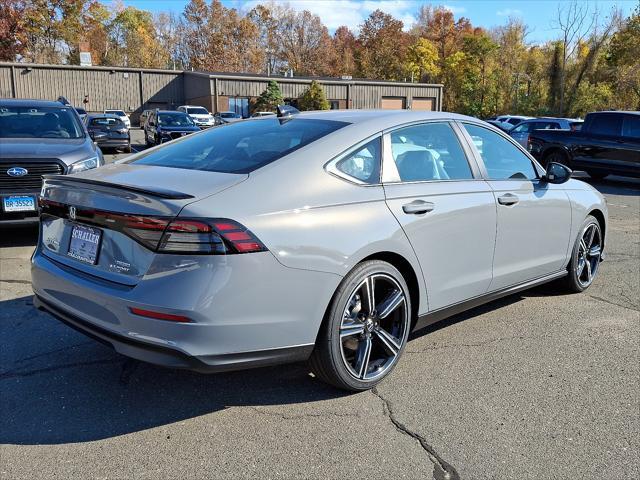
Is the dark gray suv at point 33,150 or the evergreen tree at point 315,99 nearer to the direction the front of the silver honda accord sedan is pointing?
the evergreen tree

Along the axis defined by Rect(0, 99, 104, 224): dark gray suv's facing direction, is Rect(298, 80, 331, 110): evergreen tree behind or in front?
behind

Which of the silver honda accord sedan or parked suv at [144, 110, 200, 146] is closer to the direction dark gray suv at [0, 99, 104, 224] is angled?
the silver honda accord sedan

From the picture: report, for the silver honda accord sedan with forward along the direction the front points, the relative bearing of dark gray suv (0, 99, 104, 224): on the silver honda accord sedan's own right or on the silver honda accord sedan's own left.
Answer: on the silver honda accord sedan's own left

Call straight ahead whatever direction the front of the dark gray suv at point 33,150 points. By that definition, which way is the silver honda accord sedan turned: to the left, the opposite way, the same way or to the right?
to the left

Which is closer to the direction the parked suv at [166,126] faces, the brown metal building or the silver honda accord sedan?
the silver honda accord sedan

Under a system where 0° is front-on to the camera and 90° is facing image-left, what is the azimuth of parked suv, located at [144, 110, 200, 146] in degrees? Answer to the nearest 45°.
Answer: approximately 315°

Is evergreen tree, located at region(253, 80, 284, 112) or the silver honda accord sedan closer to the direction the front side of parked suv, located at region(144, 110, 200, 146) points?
the silver honda accord sedan

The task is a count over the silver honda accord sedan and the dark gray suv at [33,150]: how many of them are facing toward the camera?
1

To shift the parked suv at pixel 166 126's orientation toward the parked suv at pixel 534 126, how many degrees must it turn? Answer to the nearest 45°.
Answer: approximately 45° to its left

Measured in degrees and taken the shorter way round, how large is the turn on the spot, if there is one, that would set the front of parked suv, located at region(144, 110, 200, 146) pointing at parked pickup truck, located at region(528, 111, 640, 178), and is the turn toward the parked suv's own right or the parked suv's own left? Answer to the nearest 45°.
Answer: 0° — it already faces it

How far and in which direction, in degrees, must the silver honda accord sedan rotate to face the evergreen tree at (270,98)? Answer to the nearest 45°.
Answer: approximately 45° to its left
